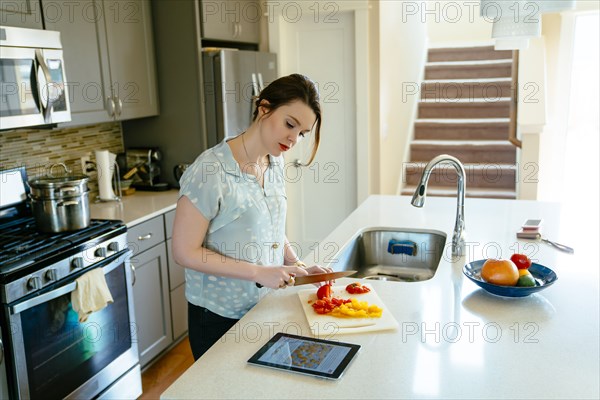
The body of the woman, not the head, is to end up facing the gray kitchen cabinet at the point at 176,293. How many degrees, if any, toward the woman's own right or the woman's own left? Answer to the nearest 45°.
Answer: approximately 135° to the woman's own left

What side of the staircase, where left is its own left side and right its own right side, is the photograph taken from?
front

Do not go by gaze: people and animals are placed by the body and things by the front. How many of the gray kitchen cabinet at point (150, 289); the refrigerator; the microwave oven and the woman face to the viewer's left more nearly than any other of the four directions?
0

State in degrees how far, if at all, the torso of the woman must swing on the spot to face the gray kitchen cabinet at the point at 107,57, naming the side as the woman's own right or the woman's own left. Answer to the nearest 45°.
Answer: approximately 180°

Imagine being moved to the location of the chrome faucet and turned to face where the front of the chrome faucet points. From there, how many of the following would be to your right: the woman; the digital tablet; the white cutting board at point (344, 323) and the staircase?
1

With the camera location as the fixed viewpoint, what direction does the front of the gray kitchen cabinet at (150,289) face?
facing the viewer and to the right of the viewer

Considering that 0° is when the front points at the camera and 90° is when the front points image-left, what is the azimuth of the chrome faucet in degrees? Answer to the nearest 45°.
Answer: approximately 90°

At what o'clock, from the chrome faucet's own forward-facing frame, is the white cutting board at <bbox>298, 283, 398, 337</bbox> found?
The white cutting board is roughly at 10 o'clock from the chrome faucet.

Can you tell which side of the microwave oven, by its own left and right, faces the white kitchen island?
front

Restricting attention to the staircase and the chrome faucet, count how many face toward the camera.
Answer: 1

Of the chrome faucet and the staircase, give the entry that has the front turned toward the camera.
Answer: the staircase

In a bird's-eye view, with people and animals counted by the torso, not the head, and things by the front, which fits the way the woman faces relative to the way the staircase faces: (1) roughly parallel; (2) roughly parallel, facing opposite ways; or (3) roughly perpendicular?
roughly perpendicular

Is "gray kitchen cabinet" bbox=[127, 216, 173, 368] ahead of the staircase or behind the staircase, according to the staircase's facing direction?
ahead

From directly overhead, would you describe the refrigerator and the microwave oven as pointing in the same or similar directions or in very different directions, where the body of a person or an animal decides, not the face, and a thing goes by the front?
same or similar directions

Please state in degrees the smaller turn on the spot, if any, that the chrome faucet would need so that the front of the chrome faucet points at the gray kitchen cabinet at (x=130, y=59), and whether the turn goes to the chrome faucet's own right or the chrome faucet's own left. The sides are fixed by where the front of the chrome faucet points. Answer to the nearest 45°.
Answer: approximately 45° to the chrome faucet's own right

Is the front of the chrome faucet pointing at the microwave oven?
yes

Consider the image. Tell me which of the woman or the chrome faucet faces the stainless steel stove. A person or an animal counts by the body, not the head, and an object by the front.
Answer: the chrome faucet

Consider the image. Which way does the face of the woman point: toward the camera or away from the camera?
toward the camera

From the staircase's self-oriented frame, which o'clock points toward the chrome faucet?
The chrome faucet is roughly at 12 o'clock from the staircase.
